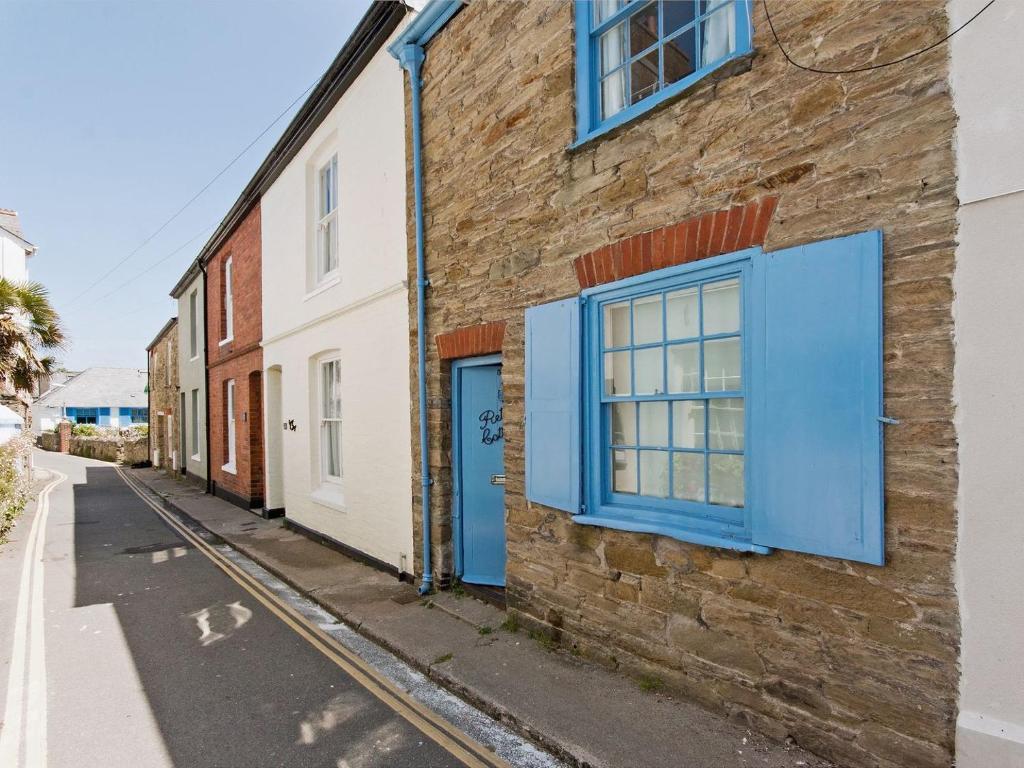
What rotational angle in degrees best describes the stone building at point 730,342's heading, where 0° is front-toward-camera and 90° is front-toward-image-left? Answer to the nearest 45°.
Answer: approximately 45°

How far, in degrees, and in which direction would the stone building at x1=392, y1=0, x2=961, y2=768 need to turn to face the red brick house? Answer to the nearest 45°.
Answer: approximately 90° to its right

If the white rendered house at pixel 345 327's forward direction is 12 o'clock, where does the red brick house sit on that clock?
The red brick house is roughly at 4 o'clock from the white rendered house.

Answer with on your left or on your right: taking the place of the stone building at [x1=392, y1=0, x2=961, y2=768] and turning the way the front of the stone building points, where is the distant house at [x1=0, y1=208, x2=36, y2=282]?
on your right

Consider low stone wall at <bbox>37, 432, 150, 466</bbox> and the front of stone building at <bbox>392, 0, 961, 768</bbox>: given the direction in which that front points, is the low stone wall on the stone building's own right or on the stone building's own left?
on the stone building's own right

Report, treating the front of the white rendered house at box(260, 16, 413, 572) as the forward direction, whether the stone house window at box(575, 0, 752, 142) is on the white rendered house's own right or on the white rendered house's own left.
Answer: on the white rendered house's own left

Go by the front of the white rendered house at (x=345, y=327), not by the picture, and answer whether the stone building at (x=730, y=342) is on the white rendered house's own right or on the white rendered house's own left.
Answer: on the white rendered house's own left
